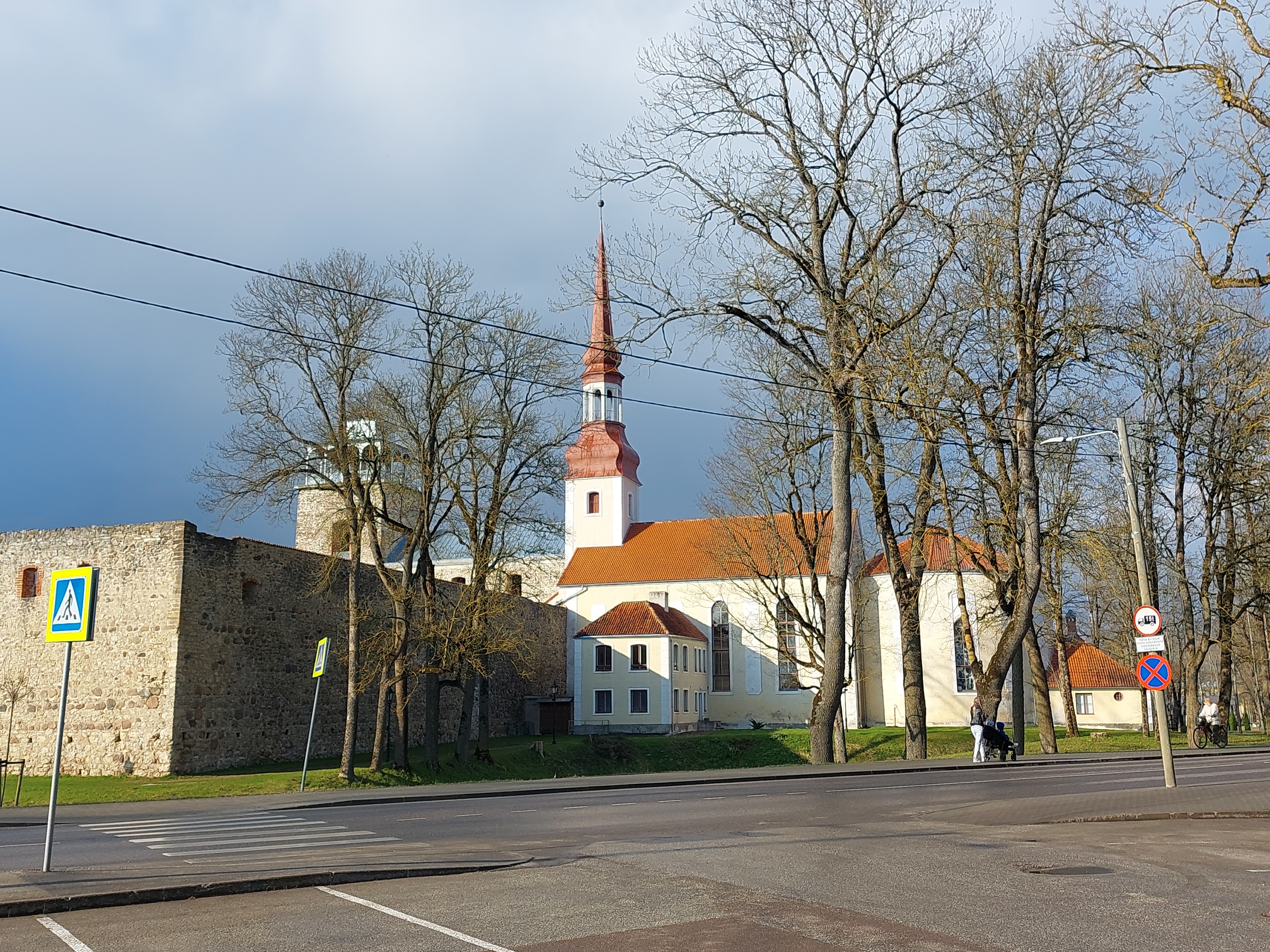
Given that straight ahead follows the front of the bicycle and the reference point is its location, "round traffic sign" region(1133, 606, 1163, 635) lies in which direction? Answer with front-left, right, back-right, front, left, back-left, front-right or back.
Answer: front-left

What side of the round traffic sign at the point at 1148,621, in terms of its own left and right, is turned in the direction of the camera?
front

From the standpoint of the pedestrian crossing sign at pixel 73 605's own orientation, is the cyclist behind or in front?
behind

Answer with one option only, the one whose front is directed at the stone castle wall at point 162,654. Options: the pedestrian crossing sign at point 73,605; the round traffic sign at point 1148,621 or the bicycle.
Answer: the bicycle

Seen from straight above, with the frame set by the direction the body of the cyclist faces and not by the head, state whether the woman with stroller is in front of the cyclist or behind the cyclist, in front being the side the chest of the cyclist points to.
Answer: in front

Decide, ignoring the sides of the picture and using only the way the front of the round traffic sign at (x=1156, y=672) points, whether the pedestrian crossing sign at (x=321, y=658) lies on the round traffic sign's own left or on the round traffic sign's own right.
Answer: on the round traffic sign's own right

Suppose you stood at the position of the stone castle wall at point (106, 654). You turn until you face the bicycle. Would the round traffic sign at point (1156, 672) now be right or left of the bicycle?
right

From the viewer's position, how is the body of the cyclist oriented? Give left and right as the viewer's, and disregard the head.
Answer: facing the viewer and to the left of the viewer

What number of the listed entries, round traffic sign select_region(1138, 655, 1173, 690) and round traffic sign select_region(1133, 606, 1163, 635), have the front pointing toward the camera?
2

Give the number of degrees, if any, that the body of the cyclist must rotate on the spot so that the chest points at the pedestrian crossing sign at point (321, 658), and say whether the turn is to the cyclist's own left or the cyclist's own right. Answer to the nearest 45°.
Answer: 0° — they already face it

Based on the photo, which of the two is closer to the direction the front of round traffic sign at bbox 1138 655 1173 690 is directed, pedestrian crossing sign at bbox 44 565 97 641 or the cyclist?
the pedestrian crossing sign

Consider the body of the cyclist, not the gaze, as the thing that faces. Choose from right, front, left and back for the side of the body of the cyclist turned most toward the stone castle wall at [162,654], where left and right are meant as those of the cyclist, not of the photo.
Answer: front

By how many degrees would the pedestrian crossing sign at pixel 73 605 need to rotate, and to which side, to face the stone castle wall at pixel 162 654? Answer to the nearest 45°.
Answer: approximately 135° to its right

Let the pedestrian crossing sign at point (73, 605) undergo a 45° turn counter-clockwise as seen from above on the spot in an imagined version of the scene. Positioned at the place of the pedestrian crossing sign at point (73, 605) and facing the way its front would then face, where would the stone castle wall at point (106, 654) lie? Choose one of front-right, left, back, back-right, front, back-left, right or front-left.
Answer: back

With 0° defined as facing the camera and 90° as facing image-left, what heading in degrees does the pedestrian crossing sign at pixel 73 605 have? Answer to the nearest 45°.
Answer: approximately 45°

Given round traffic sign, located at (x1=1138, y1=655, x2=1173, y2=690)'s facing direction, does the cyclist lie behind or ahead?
behind

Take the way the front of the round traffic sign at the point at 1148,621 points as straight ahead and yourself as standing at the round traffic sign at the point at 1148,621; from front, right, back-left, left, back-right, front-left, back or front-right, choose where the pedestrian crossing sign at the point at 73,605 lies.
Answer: front-right
